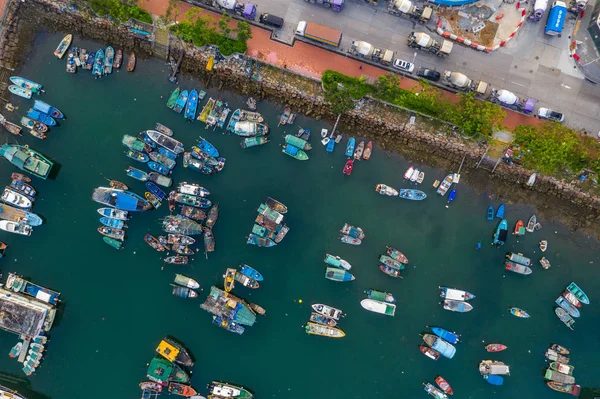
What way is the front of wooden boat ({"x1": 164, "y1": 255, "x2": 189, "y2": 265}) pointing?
to the viewer's left

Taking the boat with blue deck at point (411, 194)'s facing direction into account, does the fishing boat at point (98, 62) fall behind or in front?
behind

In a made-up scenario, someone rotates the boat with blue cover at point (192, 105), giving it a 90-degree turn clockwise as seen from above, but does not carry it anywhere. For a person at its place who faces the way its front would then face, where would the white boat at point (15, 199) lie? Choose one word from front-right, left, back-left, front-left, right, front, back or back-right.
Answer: back

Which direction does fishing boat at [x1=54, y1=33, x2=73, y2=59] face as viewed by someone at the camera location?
facing away from the viewer and to the right of the viewer

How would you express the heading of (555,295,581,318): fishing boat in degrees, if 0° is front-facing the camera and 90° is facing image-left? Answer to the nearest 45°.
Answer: approximately 315°

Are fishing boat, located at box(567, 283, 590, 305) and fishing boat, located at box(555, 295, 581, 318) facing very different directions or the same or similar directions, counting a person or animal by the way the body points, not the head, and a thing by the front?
same or similar directions

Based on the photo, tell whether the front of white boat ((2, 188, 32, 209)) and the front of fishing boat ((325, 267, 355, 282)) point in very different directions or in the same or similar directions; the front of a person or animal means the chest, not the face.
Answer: same or similar directions

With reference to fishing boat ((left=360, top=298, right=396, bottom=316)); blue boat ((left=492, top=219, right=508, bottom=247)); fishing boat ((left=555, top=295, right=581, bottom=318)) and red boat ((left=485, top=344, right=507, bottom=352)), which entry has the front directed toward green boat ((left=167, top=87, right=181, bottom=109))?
fishing boat ((left=360, top=298, right=396, bottom=316))

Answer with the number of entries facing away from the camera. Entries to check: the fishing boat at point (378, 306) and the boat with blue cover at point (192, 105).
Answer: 1

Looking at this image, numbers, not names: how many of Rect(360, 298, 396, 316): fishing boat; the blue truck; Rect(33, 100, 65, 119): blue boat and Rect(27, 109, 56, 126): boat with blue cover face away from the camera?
1

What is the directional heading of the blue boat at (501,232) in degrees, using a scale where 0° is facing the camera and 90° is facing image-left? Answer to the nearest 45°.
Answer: approximately 180°

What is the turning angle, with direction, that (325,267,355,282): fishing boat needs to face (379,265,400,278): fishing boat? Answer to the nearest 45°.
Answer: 0° — it already faces it

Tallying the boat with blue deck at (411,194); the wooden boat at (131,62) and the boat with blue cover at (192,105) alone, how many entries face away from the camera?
2

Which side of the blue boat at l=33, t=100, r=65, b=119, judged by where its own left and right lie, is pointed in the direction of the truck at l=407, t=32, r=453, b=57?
front
